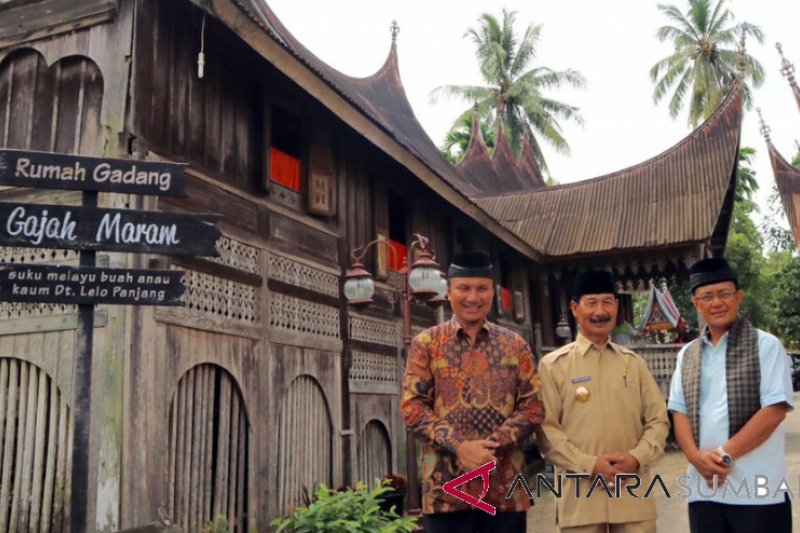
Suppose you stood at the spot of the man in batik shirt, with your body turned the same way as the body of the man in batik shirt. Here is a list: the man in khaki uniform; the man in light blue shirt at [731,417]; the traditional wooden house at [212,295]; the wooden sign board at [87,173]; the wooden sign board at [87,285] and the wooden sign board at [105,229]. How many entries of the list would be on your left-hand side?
2

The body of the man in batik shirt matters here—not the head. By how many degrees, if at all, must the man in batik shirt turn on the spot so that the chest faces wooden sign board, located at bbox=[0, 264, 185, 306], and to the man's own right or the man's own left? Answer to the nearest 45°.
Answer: approximately 90° to the man's own right

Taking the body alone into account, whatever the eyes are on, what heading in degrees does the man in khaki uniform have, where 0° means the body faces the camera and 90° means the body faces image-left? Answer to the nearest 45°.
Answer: approximately 0°

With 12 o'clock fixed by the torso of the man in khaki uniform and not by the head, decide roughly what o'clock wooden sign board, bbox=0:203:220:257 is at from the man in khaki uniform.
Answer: The wooden sign board is roughly at 3 o'clock from the man in khaki uniform.

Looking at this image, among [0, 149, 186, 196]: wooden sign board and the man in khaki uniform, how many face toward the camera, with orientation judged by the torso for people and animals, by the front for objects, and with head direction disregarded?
2

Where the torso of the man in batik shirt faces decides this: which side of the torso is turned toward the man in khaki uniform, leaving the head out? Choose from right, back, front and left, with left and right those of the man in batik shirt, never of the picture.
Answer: left

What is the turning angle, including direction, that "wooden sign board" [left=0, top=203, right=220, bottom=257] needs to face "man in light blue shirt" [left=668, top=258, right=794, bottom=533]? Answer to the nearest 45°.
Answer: approximately 45° to its left

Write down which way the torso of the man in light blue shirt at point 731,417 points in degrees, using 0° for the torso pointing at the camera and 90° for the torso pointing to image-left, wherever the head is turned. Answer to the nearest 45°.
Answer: approximately 45°

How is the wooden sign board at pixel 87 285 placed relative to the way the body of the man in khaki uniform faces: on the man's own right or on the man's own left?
on the man's own right
